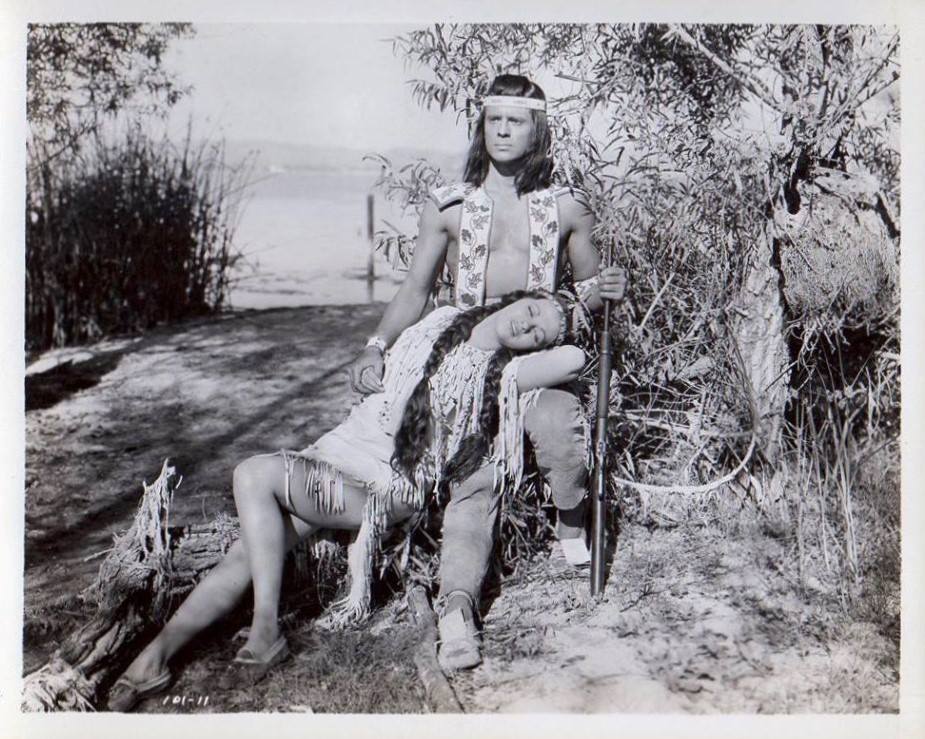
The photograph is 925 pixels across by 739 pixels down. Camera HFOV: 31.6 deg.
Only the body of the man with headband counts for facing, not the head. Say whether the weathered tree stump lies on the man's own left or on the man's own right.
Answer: on the man's own right

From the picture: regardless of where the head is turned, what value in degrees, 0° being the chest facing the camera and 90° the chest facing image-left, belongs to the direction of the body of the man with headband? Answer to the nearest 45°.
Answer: approximately 0°
